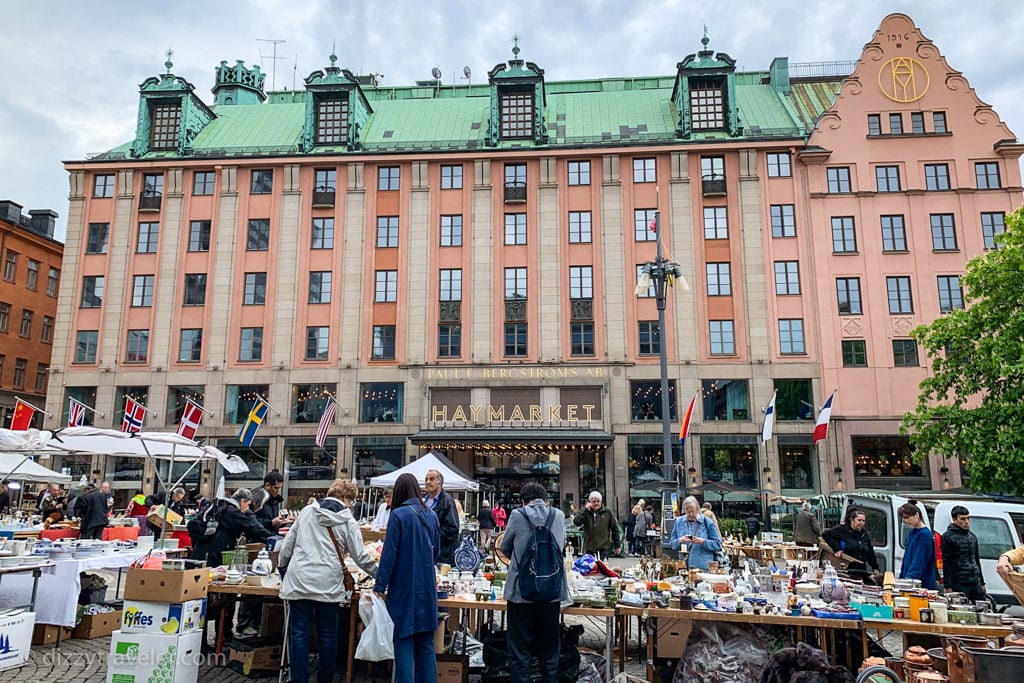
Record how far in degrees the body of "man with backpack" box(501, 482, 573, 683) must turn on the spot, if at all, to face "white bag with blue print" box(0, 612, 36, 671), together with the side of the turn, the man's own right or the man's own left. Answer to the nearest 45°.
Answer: approximately 90° to the man's own left

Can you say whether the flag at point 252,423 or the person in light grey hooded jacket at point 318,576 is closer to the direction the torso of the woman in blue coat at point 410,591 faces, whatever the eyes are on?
the flag

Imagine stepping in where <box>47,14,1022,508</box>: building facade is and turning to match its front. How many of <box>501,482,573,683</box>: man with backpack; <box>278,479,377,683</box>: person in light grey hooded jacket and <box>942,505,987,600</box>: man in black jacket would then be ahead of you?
3

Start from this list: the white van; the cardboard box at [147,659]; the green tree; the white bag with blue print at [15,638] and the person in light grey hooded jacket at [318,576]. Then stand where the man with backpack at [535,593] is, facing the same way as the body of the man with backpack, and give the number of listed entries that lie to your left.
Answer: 3

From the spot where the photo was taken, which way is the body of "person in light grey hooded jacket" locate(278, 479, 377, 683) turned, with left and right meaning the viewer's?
facing away from the viewer and to the right of the viewer

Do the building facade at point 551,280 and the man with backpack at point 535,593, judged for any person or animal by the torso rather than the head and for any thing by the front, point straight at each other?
yes

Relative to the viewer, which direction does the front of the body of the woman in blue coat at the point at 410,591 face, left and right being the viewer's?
facing away from the viewer

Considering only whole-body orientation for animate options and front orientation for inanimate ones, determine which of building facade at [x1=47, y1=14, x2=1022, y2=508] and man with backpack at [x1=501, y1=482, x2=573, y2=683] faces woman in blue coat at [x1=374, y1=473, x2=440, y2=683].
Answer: the building facade

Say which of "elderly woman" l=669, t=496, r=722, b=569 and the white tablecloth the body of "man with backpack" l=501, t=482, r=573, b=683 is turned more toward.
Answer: the elderly woman

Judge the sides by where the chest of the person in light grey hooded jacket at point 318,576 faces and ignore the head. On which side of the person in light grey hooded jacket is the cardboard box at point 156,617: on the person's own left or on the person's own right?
on the person's own left

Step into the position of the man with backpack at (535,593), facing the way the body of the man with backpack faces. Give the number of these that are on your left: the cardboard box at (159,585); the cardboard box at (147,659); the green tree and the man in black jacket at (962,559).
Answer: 2

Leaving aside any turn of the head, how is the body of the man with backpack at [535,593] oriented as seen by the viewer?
away from the camera

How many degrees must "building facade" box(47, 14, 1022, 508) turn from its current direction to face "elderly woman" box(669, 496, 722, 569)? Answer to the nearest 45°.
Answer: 0° — it already faces them

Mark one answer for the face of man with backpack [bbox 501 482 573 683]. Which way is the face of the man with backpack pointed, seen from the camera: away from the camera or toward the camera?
away from the camera

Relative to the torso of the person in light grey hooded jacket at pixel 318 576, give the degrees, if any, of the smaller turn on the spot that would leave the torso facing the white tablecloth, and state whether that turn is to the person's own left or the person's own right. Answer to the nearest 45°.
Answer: approximately 90° to the person's own left

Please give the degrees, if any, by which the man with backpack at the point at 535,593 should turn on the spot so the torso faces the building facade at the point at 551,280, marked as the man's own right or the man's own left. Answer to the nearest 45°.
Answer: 0° — they already face it

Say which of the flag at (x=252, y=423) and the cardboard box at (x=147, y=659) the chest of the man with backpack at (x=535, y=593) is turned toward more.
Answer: the flag
